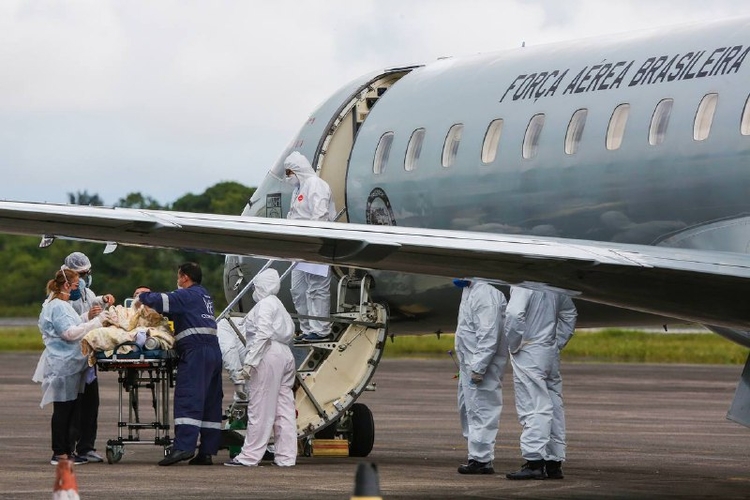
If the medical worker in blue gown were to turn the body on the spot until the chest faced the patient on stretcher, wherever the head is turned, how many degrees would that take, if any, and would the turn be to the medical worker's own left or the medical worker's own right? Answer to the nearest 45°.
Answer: approximately 45° to the medical worker's own right

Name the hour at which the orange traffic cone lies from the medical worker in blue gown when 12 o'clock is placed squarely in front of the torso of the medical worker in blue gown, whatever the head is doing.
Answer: The orange traffic cone is roughly at 3 o'clock from the medical worker in blue gown.

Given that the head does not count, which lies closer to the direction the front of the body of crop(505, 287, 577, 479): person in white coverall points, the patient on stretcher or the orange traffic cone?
the patient on stretcher

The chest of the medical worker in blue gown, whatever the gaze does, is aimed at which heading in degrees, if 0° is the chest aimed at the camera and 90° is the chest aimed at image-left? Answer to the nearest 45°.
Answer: approximately 270°

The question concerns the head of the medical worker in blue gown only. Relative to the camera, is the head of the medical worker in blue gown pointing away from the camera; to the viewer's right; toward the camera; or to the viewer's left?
to the viewer's right

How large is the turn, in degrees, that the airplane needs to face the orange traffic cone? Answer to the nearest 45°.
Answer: approximately 90° to its left

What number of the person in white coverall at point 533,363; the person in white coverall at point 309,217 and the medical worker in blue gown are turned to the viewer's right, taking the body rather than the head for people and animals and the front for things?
1

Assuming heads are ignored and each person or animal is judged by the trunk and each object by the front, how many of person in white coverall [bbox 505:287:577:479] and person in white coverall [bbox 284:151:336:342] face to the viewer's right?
0

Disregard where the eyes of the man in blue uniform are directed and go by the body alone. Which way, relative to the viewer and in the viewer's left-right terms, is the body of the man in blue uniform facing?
facing away from the viewer and to the left of the viewer

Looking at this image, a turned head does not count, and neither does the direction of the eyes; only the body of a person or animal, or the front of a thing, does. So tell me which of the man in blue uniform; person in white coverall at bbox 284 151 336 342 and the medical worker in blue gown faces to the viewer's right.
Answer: the medical worker in blue gown

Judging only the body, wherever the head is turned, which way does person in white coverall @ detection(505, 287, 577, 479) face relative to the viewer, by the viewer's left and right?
facing away from the viewer and to the left of the viewer

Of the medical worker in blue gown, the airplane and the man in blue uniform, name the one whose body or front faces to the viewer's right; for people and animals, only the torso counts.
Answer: the medical worker in blue gown

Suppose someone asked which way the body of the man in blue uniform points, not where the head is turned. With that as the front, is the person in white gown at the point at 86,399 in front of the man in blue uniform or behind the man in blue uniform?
in front
